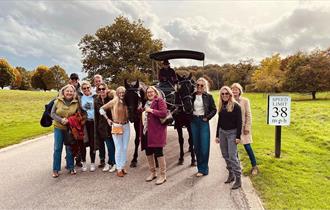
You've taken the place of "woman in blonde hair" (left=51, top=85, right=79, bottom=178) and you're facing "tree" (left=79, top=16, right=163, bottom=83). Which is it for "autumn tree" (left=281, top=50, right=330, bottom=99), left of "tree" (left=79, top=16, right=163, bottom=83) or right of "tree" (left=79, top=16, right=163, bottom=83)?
right

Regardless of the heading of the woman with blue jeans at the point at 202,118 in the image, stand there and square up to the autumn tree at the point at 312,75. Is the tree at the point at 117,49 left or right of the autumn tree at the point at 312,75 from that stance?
left

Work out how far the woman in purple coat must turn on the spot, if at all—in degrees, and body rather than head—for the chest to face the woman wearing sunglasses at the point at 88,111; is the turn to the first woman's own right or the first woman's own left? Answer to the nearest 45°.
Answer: approximately 90° to the first woman's own right

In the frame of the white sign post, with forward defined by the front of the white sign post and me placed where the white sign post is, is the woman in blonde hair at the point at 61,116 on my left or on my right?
on my right

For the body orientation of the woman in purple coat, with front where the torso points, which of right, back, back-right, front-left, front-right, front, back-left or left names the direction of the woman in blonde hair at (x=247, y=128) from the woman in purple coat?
back-left

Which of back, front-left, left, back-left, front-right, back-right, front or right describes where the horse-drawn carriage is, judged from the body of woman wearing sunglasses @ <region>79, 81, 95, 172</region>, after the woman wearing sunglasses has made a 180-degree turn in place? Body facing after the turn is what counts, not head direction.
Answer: right
